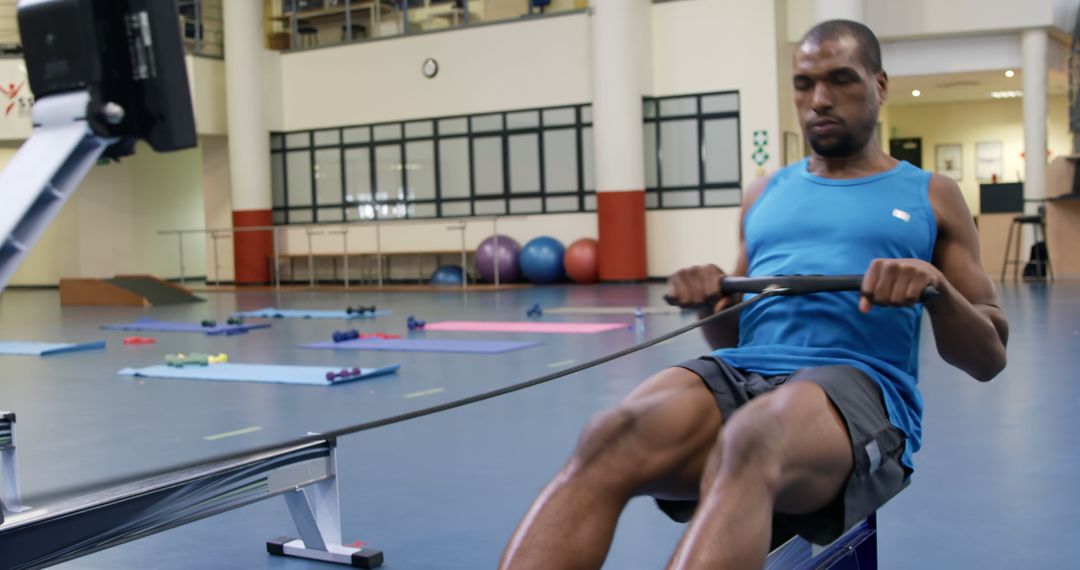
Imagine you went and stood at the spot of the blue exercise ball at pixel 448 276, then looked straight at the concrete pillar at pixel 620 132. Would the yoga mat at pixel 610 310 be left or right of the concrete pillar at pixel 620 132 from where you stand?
right

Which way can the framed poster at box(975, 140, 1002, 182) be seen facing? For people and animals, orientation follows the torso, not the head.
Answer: toward the camera

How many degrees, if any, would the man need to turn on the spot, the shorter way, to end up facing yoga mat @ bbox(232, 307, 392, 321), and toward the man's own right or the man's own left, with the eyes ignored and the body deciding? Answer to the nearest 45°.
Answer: approximately 90° to the man's own right

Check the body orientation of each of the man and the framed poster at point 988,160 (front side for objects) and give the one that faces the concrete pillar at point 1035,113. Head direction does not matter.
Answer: the framed poster

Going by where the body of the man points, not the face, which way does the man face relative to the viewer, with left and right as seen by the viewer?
facing the viewer and to the left of the viewer

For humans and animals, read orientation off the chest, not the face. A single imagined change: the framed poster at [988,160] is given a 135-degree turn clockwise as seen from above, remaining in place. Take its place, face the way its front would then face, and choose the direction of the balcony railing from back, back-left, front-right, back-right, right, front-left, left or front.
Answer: left

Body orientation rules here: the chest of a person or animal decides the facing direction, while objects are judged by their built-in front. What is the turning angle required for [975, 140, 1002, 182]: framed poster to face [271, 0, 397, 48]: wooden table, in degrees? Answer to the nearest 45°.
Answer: approximately 45° to its right

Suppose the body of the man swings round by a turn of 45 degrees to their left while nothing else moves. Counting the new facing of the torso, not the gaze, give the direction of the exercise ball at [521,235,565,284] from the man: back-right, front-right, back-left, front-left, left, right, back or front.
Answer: back

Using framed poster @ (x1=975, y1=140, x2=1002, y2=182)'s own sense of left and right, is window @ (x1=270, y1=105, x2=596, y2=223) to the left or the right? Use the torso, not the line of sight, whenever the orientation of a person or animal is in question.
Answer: on its right

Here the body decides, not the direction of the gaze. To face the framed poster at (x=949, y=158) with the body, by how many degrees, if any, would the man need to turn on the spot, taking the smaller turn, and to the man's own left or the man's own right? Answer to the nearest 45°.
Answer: approximately 135° to the man's own right

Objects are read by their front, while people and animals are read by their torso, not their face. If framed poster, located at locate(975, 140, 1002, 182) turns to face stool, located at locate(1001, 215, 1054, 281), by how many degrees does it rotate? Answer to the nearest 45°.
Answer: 0° — it already faces it

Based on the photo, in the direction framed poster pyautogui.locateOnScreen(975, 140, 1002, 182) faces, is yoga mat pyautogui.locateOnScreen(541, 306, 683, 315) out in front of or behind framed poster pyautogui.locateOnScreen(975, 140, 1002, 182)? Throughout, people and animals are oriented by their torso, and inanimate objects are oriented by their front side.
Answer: in front

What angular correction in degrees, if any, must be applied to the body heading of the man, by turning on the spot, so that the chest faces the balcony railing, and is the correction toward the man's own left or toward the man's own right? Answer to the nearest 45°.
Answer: approximately 135° to the man's own right

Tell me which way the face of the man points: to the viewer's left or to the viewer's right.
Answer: to the viewer's left

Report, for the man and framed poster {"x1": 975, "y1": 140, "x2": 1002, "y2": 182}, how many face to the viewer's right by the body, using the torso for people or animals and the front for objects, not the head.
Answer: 0

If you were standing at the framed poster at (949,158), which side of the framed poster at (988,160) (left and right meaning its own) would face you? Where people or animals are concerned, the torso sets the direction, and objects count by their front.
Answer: right
